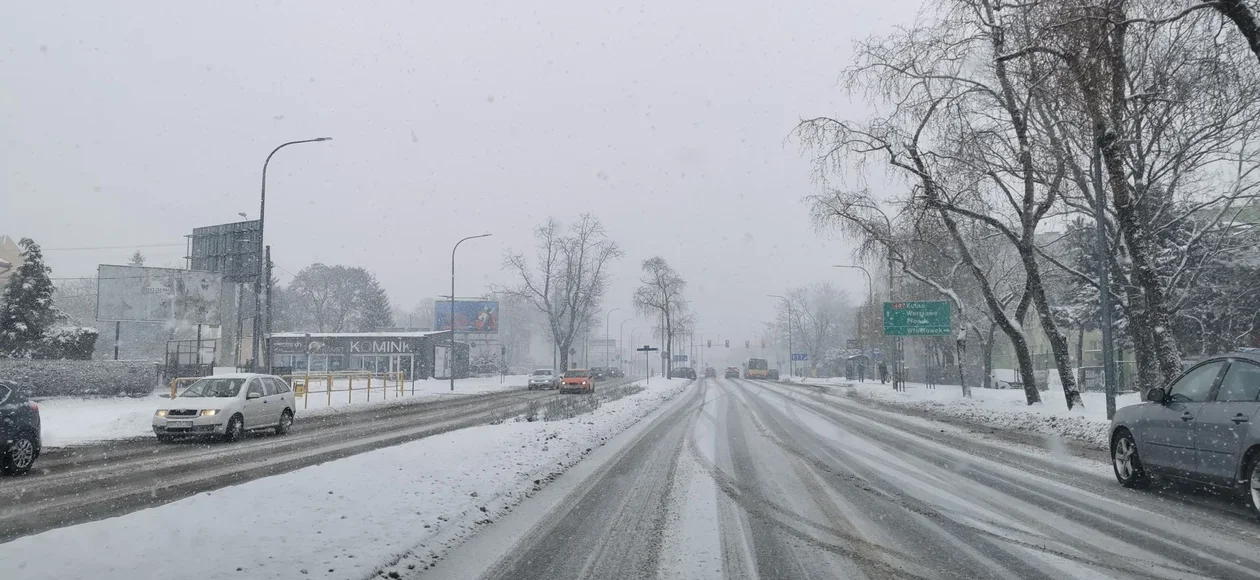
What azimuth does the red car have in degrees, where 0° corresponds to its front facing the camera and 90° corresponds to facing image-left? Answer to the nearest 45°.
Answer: approximately 0°

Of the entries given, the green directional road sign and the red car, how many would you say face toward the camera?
2

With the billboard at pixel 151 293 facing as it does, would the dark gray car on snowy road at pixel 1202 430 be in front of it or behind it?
in front

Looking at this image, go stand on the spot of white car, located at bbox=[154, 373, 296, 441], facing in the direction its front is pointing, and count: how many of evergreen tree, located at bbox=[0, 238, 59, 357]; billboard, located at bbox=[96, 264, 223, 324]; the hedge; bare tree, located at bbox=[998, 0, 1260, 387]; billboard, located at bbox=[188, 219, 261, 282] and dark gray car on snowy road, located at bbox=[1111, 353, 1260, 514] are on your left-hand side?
2

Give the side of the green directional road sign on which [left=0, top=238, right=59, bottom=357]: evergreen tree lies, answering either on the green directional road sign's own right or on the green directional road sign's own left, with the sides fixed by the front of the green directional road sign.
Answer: on the green directional road sign's own right

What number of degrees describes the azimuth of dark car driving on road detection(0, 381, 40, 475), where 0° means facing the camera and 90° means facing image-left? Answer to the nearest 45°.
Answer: approximately 45°

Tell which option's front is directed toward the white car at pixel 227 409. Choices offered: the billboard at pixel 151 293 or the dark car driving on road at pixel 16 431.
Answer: the billboard

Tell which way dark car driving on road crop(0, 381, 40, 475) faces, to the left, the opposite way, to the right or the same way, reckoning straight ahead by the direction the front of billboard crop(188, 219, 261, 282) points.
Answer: the opposite way
